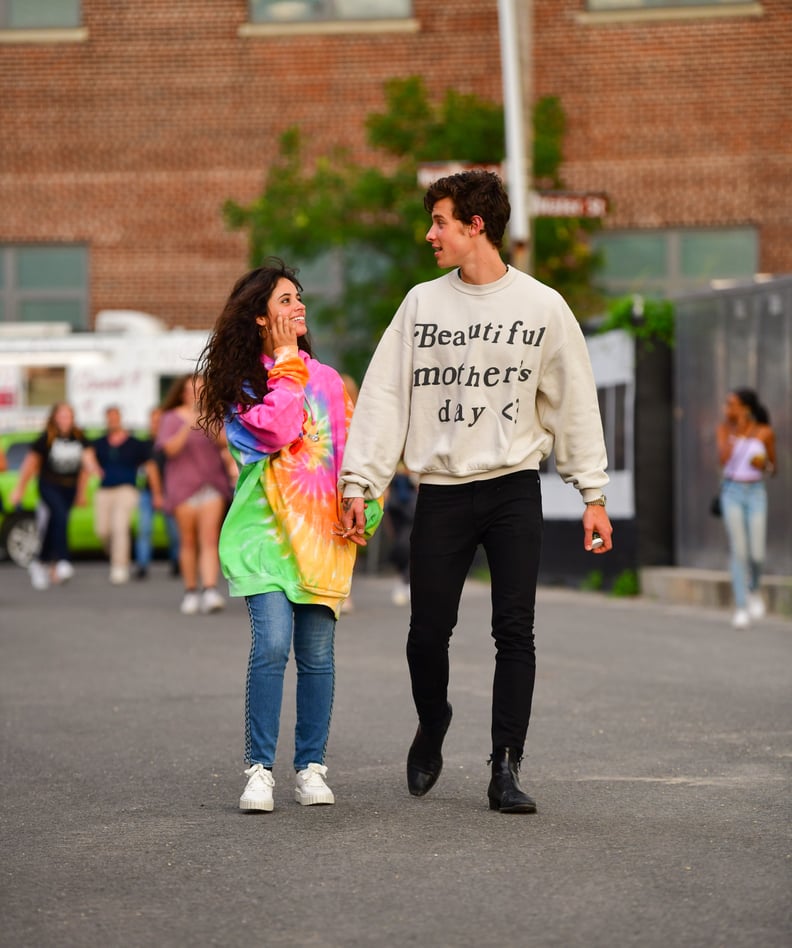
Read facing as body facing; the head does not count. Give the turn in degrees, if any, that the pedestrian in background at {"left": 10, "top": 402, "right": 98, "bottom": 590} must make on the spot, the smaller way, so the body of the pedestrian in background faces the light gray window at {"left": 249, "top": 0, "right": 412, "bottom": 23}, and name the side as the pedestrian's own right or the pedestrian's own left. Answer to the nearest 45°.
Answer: approximately 135° to the pedestrian's own left

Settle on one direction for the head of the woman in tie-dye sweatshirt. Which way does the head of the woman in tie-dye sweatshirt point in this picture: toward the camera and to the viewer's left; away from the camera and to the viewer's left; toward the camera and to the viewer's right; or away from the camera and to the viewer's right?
toward the camera and to the viewer's right

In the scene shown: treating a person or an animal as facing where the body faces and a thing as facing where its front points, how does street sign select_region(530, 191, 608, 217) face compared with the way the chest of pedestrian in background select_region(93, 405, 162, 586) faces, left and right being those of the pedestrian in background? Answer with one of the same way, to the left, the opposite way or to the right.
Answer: the same way

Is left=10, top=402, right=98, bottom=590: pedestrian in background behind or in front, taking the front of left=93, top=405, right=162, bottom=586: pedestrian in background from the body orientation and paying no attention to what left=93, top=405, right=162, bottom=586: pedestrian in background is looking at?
in front

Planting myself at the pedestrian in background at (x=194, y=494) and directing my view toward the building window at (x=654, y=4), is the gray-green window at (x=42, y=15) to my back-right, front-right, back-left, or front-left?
front-left

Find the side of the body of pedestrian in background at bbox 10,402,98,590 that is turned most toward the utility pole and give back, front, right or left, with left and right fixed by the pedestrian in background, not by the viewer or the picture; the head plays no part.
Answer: left

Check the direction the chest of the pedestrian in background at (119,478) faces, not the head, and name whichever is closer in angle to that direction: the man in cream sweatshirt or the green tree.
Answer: the man in cream sweatshirt

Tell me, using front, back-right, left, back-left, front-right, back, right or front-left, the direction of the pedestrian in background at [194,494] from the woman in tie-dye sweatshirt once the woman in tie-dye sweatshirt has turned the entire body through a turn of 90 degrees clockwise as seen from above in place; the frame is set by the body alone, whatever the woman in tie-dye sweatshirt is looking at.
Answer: back-right

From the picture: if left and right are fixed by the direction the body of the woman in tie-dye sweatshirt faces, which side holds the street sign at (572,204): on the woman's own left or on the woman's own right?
on the woman's own left

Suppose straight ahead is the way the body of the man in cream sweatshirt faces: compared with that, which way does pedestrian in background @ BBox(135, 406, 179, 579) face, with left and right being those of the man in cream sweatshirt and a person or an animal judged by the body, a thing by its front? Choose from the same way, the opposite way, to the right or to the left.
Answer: the same way

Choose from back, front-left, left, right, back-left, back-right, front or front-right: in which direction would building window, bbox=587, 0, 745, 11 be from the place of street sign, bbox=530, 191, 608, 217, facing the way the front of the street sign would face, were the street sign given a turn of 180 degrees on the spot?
front

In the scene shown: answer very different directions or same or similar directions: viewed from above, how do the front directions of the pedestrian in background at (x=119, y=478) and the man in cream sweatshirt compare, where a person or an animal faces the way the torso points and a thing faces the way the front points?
same or similar directions

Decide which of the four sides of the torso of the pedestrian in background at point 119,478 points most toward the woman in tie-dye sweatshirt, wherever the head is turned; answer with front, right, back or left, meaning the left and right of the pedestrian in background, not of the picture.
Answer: front

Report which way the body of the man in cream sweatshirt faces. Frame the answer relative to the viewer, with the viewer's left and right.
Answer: facing the viewer

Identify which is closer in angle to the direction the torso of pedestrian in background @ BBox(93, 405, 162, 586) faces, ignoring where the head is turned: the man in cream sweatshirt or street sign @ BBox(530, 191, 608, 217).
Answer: the man in cream sweatshirt

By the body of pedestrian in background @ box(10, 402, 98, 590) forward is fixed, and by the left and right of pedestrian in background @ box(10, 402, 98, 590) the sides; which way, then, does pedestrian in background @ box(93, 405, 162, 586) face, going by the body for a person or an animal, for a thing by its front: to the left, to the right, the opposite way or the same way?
the same way
